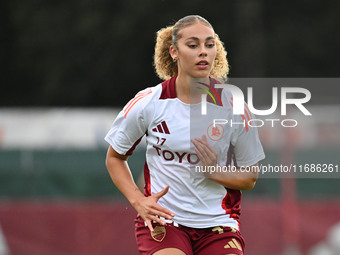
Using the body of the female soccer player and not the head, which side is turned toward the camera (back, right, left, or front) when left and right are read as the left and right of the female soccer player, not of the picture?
front

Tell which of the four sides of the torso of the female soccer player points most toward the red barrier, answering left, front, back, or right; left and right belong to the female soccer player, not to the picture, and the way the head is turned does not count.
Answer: back
